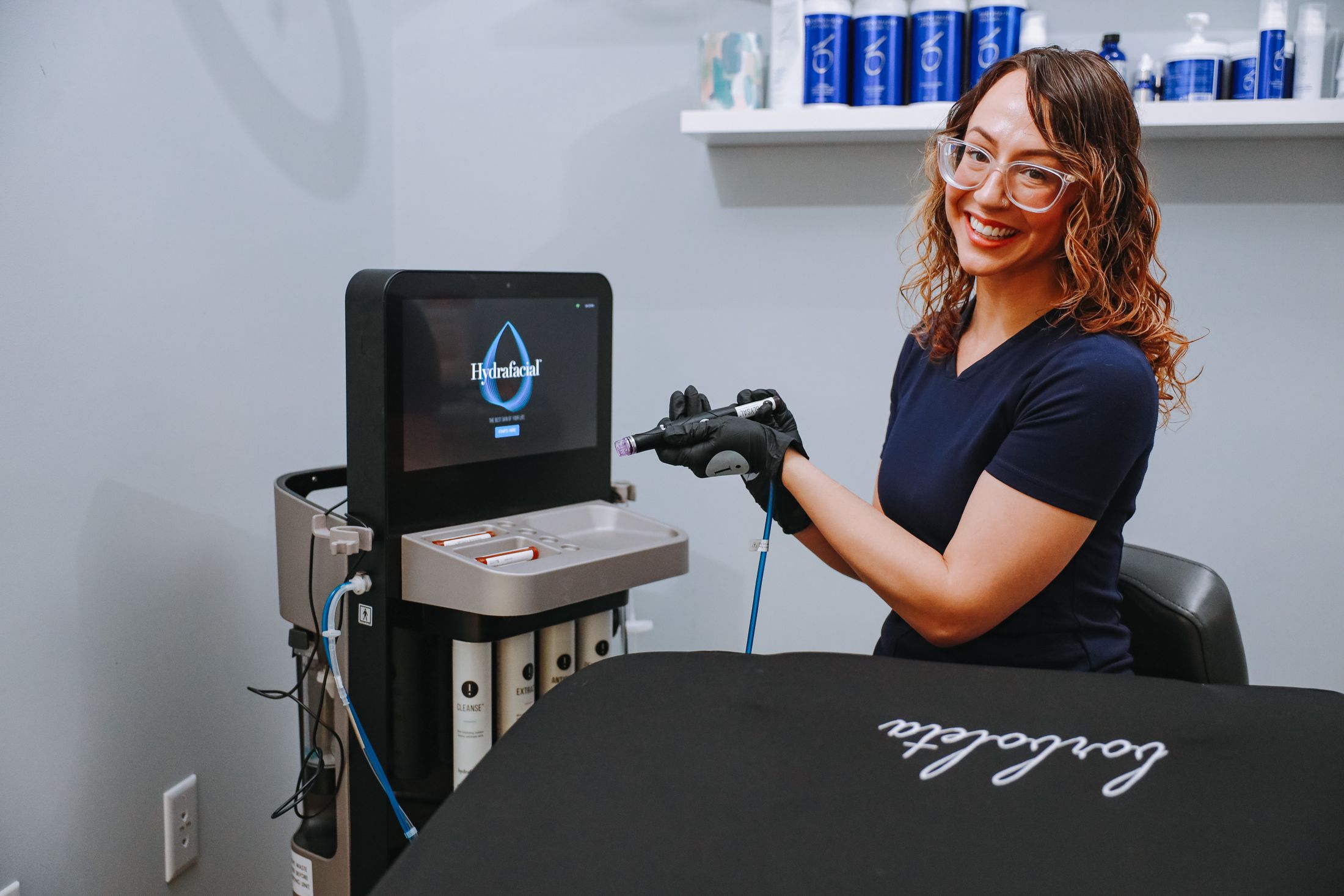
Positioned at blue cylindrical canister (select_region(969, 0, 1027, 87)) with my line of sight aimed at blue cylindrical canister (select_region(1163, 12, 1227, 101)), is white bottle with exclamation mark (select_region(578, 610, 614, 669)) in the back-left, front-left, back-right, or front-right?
back-right

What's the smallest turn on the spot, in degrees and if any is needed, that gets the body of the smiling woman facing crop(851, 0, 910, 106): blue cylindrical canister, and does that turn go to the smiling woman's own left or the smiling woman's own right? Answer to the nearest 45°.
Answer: approximately 135° to the smiling woman's own right

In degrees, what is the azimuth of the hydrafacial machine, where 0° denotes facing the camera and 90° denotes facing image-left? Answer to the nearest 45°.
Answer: approximately 315°

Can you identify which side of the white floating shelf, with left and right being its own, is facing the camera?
front

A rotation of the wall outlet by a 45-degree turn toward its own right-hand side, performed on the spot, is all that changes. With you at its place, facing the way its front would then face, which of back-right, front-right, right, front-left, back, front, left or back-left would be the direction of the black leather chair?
front-left

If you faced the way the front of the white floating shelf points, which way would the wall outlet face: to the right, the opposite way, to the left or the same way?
to the left

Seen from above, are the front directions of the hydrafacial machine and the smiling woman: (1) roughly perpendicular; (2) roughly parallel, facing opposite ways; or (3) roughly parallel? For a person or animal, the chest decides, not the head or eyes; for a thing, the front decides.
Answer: roughly perpendicular

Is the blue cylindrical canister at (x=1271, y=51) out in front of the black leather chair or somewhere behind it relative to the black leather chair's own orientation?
behind

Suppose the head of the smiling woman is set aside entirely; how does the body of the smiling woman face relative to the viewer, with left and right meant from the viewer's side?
facing the viewer and to the left of the viewer
